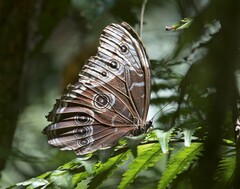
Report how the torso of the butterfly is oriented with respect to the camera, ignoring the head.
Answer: to the viewer's right

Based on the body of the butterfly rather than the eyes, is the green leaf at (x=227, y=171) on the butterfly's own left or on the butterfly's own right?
on the butterfly's own right
